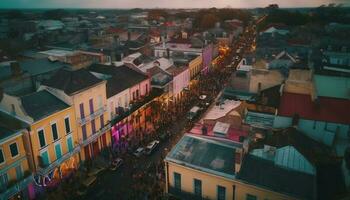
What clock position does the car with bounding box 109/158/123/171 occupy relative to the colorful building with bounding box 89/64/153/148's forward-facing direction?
The car is roughly at 2 o'clock from the colorful building.

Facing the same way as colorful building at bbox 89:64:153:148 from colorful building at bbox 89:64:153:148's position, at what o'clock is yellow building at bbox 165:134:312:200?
The yellow building is roughly at 1 o'clock from the colorful building.

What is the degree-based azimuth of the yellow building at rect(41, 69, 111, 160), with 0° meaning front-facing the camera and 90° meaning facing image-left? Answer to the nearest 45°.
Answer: approximately 315°

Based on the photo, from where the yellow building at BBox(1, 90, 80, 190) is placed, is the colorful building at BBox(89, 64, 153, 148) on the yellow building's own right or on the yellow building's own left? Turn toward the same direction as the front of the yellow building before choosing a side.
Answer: on the yellow building's own left

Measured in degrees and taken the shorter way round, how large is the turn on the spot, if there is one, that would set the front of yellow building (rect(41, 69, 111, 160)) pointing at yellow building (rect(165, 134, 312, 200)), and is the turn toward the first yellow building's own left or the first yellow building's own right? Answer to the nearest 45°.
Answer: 0° — it already faces it

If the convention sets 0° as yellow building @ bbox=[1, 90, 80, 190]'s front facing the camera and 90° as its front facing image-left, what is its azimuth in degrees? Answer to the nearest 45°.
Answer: approximately 315°

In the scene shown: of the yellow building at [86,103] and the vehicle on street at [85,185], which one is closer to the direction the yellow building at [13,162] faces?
the vehicle on street

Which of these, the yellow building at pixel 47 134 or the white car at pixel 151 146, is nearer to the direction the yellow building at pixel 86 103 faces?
the white car

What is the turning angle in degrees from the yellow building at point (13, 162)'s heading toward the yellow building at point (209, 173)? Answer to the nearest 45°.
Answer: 0° — it already faces it

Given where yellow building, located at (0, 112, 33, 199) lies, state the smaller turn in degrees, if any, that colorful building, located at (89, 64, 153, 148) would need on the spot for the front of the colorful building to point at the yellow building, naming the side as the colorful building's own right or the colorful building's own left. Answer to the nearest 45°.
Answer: approximately 90° to the colorful building's own right
